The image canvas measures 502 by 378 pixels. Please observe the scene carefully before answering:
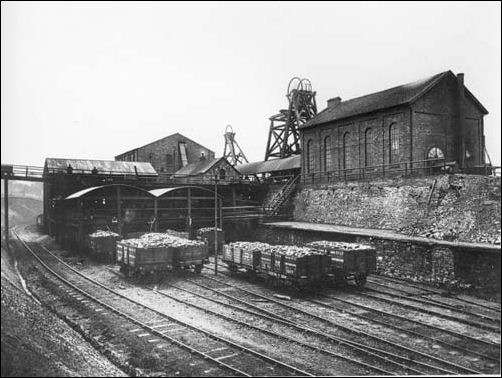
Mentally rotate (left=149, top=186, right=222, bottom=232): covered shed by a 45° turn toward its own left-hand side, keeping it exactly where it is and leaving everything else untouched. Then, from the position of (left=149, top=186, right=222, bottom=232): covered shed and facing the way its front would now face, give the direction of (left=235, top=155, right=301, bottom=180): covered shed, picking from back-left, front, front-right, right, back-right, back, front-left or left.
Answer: left

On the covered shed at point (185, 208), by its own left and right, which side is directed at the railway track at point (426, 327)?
front

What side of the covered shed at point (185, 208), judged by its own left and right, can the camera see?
front

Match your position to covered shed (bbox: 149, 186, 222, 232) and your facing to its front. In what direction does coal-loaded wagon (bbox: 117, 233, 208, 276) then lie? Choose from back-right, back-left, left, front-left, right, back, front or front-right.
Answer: front

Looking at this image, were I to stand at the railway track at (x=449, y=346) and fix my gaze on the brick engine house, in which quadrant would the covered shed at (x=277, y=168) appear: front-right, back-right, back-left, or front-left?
front-left

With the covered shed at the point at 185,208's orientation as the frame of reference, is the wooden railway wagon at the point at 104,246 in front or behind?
in front

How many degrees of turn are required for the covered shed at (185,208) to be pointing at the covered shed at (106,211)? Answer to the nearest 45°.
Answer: approximately 90° to its right

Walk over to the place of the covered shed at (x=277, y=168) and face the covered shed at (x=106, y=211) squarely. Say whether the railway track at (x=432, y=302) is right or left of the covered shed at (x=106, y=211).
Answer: left

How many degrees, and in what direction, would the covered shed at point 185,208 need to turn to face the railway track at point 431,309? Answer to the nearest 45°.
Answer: approximately 45° to its left

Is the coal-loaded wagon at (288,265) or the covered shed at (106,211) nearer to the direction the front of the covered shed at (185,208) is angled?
the coal-loaded wagon

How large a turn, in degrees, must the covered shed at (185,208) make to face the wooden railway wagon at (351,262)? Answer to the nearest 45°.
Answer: approximately 45° to its left

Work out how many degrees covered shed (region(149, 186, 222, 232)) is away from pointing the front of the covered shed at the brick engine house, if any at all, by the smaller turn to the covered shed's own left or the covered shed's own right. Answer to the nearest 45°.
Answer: approximately 90° to the covered shed's own left

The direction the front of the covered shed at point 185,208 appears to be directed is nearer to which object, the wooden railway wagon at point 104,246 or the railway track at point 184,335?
the railway track

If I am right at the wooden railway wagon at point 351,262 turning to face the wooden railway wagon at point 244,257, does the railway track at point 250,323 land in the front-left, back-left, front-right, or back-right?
front-left

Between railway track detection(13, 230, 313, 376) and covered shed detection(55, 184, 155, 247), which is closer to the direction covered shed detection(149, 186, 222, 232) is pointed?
the railway track

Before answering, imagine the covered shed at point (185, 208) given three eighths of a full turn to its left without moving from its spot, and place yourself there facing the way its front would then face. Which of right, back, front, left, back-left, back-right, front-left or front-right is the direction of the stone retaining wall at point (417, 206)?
right

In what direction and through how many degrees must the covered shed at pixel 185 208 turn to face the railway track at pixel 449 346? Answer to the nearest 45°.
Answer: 0° — it already faces it

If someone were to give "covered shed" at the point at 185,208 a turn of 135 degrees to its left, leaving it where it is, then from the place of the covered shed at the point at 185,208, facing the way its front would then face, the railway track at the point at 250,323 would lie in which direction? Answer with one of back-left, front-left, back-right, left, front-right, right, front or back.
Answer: back-right

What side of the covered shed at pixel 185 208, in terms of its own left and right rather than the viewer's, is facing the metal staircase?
left
